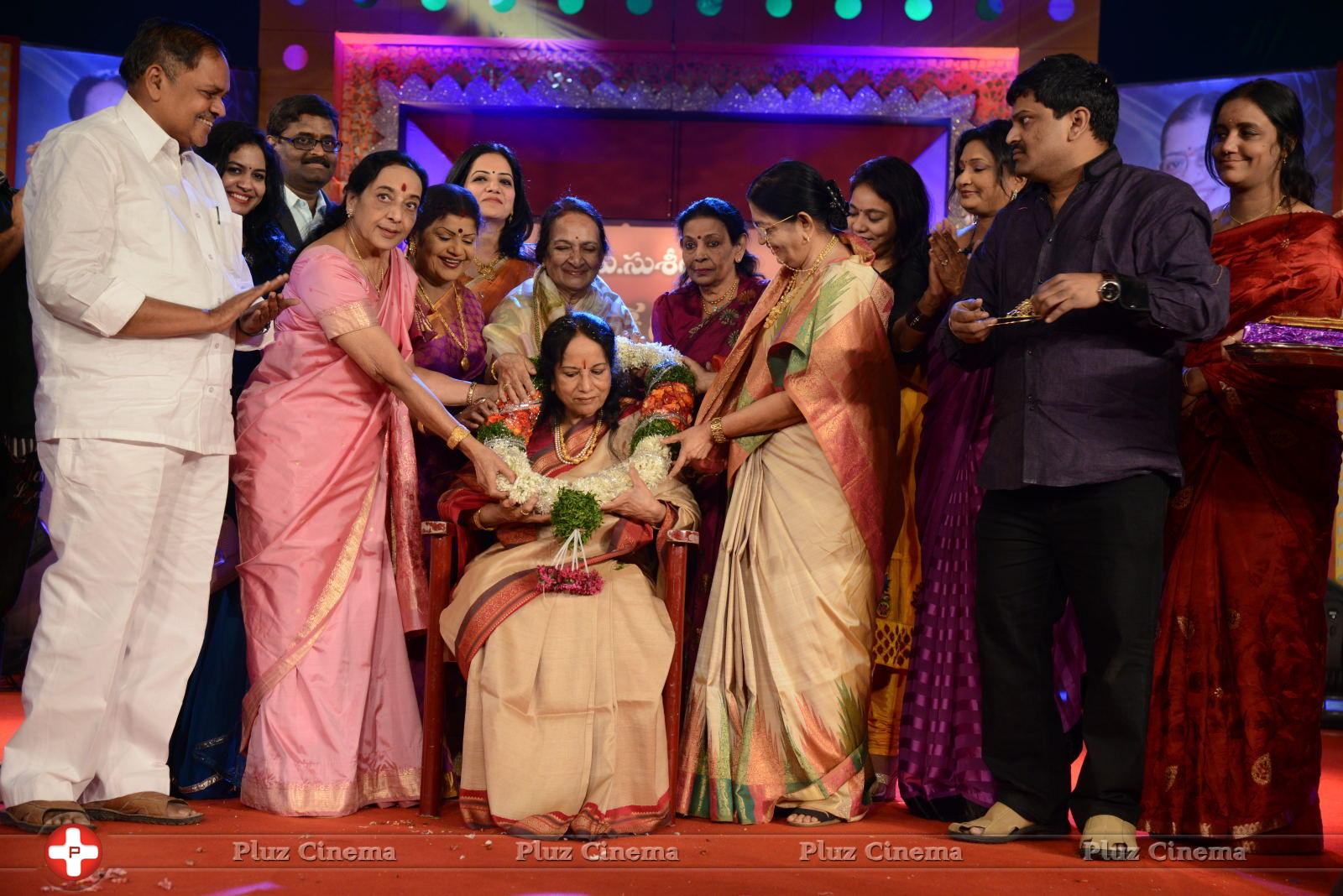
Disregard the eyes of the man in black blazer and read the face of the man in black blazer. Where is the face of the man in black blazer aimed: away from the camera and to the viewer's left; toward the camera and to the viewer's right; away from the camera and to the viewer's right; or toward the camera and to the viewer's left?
toward the camera and to the viewer's right

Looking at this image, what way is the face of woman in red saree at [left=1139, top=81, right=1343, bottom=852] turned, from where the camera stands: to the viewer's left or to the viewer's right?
to the viewer's left

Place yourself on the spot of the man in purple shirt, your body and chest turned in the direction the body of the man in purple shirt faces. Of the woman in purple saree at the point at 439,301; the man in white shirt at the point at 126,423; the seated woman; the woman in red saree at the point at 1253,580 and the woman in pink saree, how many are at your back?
1

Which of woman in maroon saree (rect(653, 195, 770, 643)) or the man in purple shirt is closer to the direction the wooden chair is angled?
the man in purple shirt

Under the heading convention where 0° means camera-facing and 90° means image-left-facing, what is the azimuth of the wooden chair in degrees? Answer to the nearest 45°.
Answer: approximately 0°

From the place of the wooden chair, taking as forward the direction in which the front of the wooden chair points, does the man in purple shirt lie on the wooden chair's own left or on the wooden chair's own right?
on the wooden chair's own left

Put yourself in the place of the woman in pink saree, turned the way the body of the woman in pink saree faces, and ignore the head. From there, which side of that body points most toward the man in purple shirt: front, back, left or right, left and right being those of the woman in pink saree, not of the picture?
front

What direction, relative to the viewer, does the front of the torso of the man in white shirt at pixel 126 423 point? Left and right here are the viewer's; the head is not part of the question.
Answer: facing the viewer and to the right of the viewer

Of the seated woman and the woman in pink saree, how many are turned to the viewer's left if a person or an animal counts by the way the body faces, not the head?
0

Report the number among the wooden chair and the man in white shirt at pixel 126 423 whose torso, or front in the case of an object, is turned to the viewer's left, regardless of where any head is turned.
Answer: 0

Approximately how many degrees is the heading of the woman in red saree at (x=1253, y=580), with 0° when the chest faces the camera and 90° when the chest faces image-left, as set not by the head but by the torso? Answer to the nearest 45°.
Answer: approximately 45°

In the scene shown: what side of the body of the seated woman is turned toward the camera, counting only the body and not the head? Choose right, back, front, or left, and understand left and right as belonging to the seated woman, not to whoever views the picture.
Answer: front

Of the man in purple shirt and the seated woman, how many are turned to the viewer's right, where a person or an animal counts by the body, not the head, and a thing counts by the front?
0

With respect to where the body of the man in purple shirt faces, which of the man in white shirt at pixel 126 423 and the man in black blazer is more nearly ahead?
the man in white shirt

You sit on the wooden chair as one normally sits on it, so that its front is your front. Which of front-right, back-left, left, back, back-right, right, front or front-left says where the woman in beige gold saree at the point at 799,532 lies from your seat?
left
